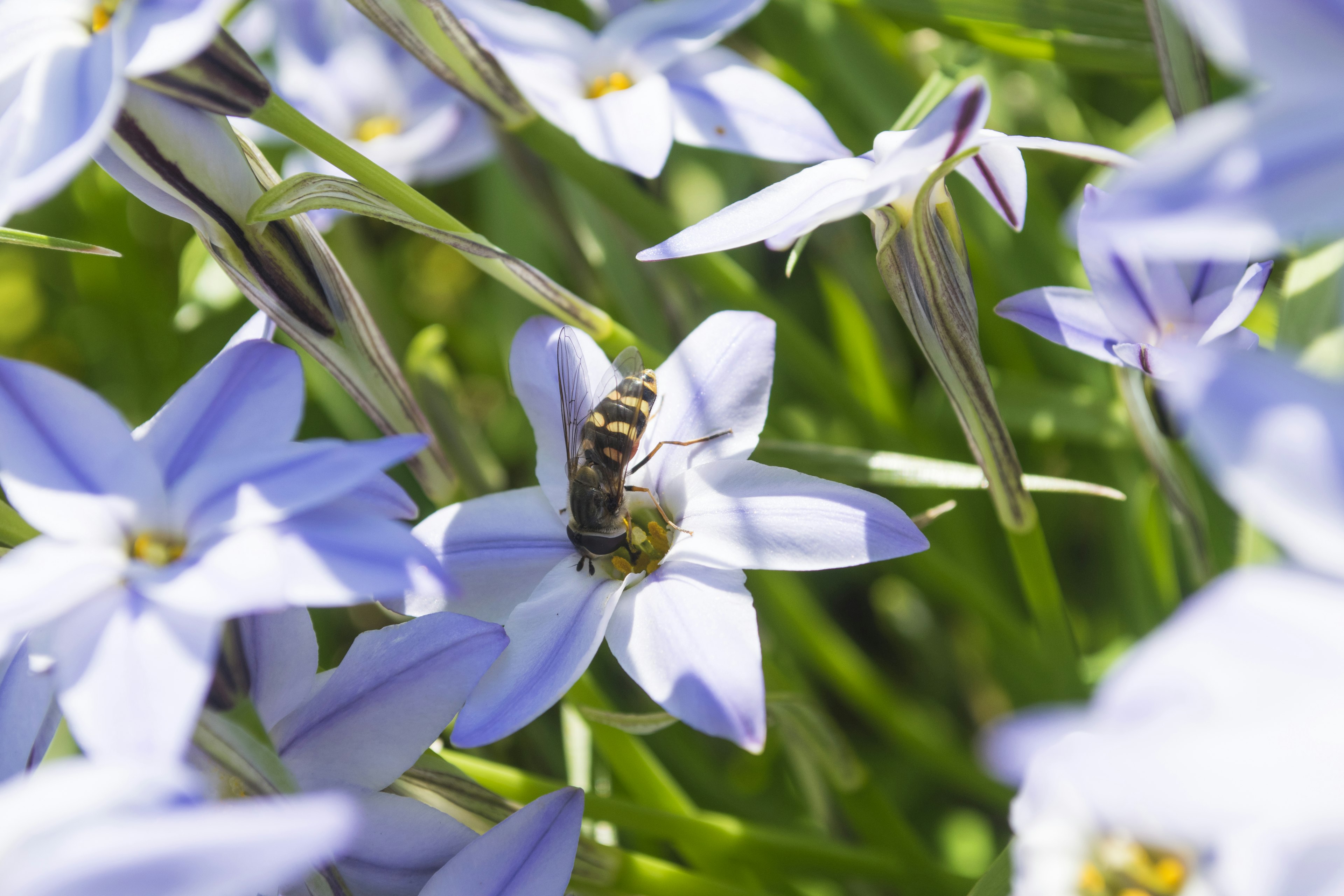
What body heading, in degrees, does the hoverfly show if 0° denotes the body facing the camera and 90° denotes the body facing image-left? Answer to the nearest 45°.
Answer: approximately 0°
